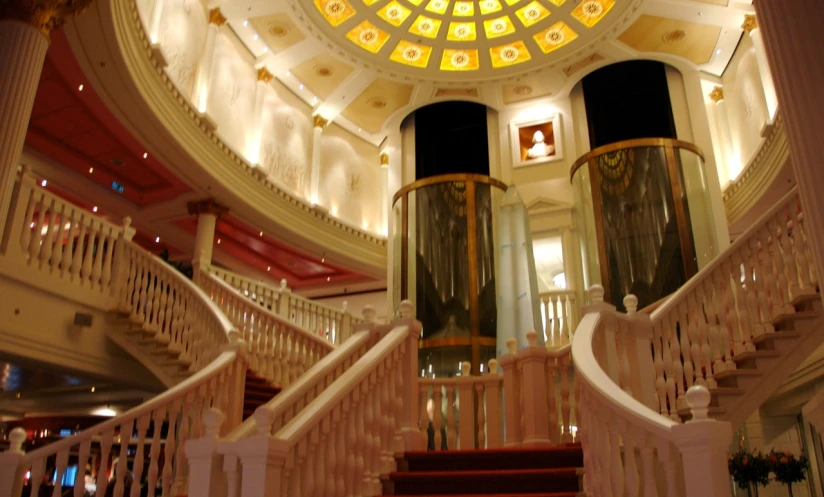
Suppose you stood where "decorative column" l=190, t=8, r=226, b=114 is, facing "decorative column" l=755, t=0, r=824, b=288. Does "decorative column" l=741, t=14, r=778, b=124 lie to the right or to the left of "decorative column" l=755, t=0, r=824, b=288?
left

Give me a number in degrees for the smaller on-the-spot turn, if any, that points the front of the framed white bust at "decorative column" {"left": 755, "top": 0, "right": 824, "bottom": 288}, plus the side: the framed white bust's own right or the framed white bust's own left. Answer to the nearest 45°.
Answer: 0° — it already faces it

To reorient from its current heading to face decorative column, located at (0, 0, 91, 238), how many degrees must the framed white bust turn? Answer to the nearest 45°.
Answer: approximately 45° to its right

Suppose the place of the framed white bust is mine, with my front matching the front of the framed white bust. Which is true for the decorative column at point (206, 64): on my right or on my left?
on my right

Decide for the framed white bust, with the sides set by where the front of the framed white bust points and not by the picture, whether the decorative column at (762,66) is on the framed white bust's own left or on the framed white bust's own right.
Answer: on the framed white bust's own left

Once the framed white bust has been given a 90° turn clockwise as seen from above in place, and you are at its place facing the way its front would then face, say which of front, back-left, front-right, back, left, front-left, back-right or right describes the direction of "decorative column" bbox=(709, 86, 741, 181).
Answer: back

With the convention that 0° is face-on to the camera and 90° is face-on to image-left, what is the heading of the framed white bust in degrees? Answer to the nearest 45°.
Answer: approximately 0°

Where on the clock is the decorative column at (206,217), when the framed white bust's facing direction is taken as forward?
The decorative column is roughly at 2 o'clock from the framed white bust.
